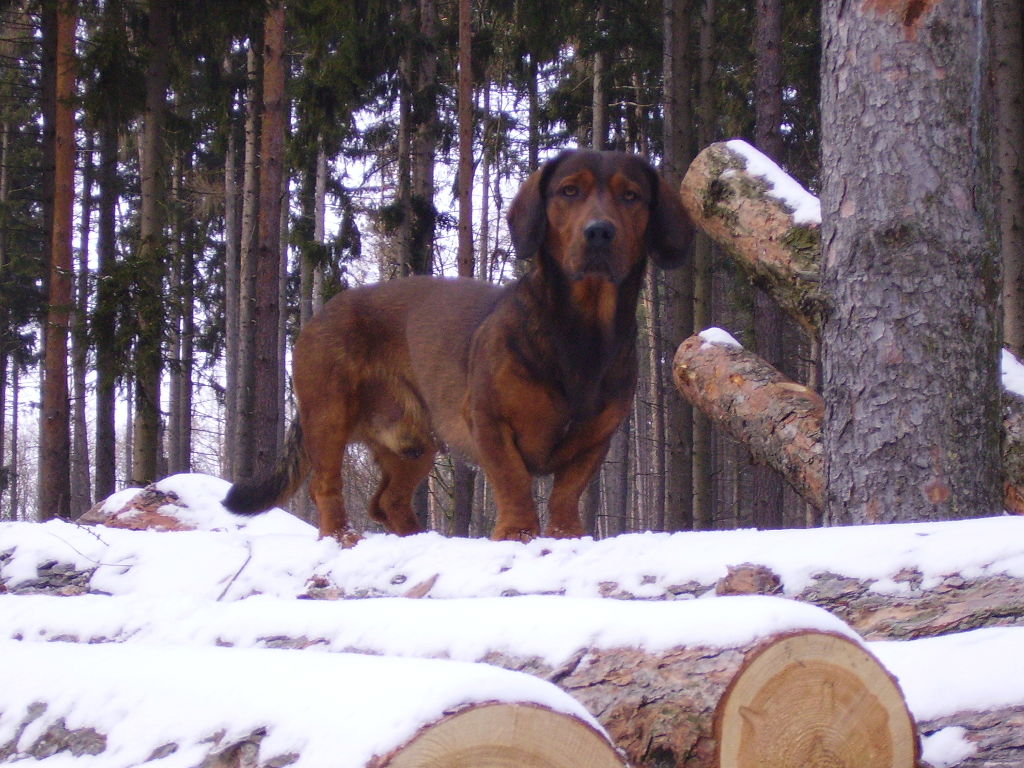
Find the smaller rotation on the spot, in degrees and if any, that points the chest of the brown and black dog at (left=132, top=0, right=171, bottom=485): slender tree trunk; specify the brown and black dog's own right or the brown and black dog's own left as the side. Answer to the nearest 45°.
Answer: approximately 180°

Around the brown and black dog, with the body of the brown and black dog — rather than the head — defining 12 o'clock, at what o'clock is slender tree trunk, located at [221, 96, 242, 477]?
The slender tree trunk is roughly at 7 o'clock from the brown and black dog.

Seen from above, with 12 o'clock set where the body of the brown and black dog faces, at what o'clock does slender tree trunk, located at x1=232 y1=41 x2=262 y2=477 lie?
The slender tree trunk is roughly at 7 o'clock from the brown and black dog.

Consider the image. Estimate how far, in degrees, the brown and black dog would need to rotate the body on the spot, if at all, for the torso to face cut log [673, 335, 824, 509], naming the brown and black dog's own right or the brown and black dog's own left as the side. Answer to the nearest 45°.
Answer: approximately 90° to the brown and black dog's own left

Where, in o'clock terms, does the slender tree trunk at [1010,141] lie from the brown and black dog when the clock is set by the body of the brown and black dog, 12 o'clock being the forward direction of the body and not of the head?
The slender tree trunk is roughly at 9 o'clock from the brown and black dog.

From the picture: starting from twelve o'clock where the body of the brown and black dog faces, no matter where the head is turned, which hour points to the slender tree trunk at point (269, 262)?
The slender tree trunk is roughly at 7 o'clock from the brown and black dog.

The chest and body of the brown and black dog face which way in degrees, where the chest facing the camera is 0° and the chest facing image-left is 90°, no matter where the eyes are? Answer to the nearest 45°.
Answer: approximately 315°

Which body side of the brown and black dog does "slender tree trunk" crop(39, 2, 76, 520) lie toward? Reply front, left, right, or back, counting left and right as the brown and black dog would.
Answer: back

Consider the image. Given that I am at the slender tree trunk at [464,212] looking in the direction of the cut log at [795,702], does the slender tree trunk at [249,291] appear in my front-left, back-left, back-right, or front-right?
back-right

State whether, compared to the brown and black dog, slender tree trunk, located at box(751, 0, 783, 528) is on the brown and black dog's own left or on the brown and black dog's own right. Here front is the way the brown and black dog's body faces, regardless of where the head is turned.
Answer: on the brown and black dog's own left

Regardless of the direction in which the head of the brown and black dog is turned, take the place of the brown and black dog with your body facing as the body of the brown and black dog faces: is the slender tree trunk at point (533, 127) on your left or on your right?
on your left
